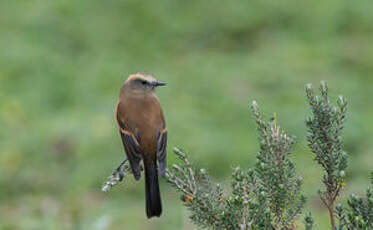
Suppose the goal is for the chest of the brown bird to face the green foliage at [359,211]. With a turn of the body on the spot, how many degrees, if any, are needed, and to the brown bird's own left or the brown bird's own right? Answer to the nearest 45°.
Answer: approximately 135° to the brown bird's own right

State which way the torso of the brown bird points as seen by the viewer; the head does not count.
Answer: away from the camera

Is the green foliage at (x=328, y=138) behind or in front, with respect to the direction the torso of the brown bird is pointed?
behind
